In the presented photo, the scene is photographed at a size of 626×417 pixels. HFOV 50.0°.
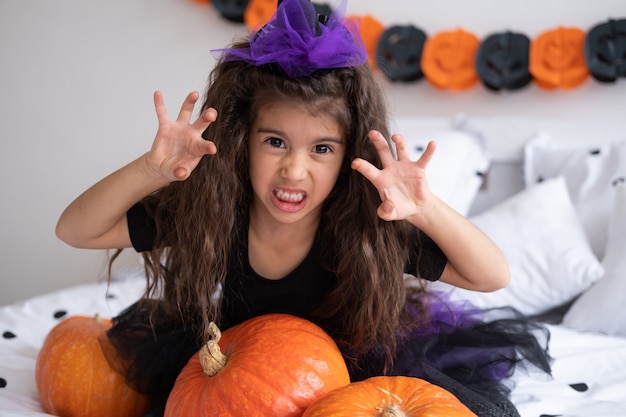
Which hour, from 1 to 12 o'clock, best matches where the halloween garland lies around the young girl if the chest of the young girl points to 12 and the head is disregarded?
The halloween garland is roughly at 7 o'clock from the young girl.

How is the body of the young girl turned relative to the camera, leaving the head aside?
toward the camera
